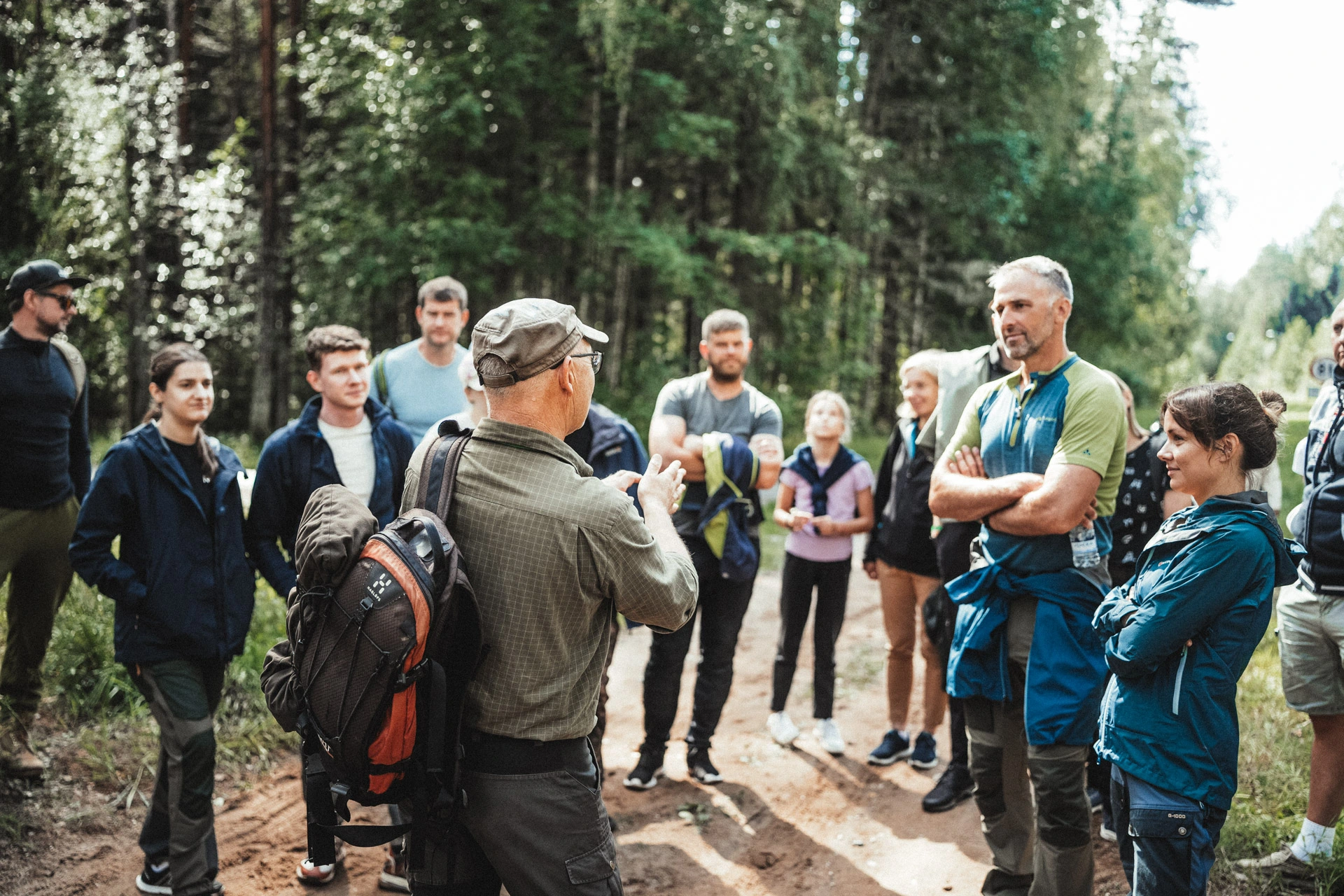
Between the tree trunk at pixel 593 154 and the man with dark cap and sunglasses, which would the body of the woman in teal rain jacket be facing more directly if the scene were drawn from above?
the man with dark cap and sunglasses

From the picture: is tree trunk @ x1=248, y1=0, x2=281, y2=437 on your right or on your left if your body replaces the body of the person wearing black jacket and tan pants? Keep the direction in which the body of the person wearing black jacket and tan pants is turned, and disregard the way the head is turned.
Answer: on your right

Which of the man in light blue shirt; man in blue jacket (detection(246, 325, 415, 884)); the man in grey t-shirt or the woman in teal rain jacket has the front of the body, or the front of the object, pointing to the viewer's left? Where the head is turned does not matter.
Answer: the woman in teal rain jacket

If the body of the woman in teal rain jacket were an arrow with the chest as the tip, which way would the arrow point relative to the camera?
to the viewer's left

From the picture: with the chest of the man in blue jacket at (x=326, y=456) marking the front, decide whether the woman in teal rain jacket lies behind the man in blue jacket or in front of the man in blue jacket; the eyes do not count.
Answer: in front

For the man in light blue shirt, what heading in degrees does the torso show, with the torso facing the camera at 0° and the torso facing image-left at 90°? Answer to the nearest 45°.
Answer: approximately 0°

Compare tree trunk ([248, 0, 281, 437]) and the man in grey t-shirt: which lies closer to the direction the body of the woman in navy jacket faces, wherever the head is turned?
the man in grey t-shirt

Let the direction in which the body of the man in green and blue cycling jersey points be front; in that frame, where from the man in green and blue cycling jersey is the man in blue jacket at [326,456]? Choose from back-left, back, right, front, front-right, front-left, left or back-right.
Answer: front-right

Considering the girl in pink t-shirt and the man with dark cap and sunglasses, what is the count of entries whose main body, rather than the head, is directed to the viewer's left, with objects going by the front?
0
